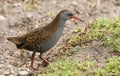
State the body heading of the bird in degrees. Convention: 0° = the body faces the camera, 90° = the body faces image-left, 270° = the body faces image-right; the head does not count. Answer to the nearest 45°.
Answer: approximately 270°
